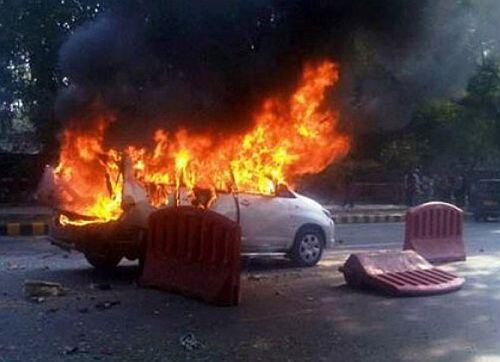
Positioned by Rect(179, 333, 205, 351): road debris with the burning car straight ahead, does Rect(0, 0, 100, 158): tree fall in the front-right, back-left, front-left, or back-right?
front-left

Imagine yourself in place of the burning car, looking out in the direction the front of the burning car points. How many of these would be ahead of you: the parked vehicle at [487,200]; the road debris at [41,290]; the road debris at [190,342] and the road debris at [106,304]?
1

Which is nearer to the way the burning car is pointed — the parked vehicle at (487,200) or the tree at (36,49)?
the parked vehicle

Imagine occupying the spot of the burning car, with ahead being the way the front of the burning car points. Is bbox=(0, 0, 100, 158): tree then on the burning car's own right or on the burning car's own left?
on the burning car's own left

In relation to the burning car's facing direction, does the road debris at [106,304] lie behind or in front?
behind

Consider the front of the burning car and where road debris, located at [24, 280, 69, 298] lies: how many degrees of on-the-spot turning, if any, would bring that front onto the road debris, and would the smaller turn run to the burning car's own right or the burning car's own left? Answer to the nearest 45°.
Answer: approximately 180°

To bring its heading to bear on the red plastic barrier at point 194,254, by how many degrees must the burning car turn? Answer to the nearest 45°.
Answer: approximately 135° to its right

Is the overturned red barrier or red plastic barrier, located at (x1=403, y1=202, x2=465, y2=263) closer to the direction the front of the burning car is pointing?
the red plastic barrier

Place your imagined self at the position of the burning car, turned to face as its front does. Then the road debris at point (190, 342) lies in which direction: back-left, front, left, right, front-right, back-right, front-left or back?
back-right

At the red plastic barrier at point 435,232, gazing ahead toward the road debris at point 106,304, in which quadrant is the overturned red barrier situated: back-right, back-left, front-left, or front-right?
front-left

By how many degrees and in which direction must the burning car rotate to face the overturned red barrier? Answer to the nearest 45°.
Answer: approximately 45° to its right

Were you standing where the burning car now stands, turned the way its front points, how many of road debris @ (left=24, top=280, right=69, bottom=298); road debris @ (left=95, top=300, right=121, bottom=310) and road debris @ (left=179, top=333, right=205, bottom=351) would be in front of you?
0

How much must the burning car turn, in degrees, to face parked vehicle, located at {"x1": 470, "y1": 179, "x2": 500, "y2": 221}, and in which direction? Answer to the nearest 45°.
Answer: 0° — it already faces it

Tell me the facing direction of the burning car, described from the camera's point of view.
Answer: facing away from the viewer and to the right of the viewer
